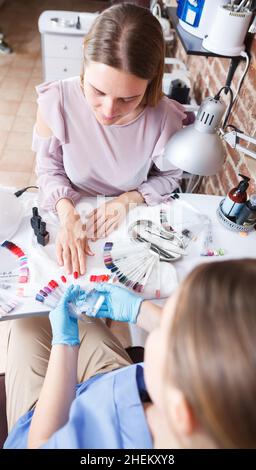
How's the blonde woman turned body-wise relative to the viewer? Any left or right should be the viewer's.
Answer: facing away from the viewer and to the left of the viewer

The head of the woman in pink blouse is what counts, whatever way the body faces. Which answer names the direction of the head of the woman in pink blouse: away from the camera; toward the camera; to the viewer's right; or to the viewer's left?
toward the camera

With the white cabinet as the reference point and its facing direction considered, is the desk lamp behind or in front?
in front

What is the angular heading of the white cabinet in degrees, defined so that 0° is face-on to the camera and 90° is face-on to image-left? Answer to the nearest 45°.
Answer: approximately 0°

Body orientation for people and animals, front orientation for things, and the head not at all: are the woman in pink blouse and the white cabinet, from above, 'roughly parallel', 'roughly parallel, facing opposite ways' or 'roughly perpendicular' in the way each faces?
roughly parallel

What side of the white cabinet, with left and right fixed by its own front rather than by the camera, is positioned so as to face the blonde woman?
front

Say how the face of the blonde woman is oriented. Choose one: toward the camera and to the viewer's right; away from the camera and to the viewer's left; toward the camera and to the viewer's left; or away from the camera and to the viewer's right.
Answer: away from the camera and to the viewer's left

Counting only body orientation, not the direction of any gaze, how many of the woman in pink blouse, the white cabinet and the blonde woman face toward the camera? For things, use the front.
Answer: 2

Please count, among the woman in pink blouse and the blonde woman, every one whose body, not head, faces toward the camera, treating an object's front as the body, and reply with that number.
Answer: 1

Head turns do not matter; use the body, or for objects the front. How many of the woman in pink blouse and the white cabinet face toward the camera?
2

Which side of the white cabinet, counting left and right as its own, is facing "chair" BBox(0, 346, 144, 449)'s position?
front

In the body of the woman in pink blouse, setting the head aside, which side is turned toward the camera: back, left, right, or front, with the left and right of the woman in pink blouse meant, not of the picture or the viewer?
front

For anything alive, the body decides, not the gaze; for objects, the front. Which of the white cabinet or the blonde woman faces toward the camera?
the white cabinet

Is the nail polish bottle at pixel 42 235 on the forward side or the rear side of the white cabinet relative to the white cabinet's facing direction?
on the forward side
